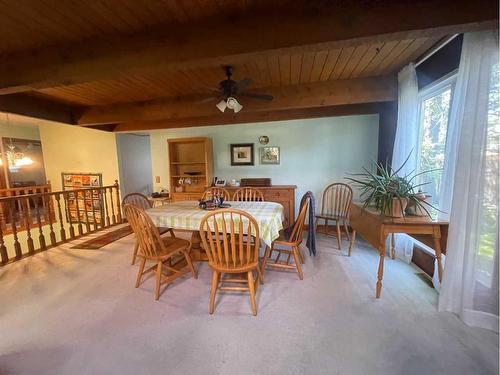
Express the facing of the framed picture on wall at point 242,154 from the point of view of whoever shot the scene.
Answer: facing the viewer

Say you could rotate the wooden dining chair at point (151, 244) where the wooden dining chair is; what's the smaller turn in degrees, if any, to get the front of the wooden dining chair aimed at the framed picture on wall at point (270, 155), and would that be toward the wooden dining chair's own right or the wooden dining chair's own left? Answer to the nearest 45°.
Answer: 0° — it already faces it

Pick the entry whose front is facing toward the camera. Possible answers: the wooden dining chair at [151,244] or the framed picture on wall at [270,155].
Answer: the framed picture on wall

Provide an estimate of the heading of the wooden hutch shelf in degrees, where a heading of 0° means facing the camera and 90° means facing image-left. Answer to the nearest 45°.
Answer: approximately 0°

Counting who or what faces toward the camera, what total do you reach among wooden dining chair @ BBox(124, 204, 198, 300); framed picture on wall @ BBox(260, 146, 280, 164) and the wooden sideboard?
2

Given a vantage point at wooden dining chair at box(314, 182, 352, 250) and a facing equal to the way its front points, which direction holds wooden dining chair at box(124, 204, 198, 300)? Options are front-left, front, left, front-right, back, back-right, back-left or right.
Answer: front

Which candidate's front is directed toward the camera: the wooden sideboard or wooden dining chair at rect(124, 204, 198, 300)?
the wooden sideboard

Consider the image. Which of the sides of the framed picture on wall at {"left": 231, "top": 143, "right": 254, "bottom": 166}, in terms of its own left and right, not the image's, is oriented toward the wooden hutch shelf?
right

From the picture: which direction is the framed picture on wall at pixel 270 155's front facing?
toward the camera

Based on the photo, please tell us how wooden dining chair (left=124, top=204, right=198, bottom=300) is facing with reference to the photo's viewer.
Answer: facing away from the viewer and to the right of the viewer

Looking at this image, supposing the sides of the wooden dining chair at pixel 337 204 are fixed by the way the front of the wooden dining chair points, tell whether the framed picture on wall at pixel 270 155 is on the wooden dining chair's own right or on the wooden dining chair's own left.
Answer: on the wooden dining chair's own right

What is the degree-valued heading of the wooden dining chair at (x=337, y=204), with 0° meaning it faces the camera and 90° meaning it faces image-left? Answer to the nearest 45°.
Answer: approximately 45°

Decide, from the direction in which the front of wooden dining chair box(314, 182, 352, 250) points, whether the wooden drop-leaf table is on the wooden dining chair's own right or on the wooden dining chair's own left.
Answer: on the wooden dining chair's own left

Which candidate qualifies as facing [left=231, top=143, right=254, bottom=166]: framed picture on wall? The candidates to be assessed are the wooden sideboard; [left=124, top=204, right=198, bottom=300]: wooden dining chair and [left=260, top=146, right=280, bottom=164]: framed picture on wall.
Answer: the wooden dining chair
